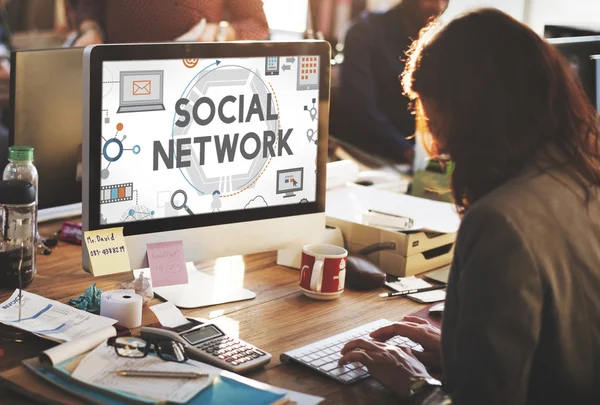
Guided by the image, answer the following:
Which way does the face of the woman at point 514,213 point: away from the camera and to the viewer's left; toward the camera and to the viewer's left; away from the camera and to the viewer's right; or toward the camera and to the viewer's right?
away from the camera and to the viewer's left

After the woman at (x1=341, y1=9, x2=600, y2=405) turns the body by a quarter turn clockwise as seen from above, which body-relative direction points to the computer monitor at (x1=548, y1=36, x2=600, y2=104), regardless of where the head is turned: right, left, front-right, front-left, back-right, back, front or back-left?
front-left

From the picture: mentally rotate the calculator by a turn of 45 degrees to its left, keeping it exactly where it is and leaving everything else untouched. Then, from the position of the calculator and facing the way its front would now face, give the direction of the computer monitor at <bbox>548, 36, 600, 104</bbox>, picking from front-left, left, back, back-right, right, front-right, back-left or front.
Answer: front-left

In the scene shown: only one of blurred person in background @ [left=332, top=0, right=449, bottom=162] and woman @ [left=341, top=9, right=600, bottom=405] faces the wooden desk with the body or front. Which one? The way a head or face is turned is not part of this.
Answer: the woman

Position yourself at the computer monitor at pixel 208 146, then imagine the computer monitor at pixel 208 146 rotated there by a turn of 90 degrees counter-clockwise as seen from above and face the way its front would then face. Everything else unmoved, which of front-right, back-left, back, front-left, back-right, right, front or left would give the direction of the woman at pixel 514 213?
right

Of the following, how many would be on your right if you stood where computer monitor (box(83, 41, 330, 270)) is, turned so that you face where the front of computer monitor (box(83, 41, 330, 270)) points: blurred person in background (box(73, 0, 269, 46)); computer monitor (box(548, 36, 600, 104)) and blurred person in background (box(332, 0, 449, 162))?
0

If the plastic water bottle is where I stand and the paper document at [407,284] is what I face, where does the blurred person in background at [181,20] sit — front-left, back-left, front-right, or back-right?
front-left

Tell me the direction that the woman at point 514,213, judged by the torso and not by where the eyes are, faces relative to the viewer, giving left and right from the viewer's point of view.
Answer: facing away from the viewer and to the left of the viewer

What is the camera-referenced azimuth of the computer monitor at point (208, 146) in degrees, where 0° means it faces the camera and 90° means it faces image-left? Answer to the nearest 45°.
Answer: approximately 315°

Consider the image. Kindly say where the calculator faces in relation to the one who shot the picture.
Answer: facing the viewer and to the right of the viewer
